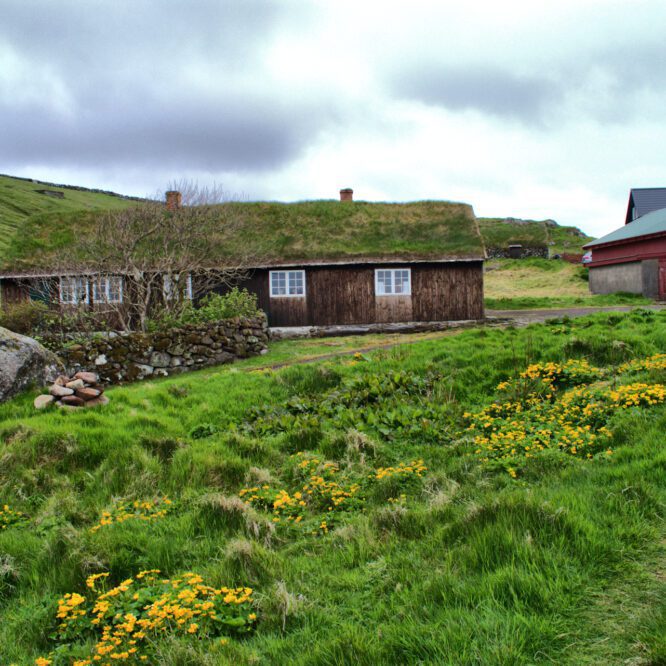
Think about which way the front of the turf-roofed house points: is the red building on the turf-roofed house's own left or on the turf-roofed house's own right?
on the turf-roofed house's own left

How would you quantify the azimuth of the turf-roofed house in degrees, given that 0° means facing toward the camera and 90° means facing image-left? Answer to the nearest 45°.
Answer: approximately 0°

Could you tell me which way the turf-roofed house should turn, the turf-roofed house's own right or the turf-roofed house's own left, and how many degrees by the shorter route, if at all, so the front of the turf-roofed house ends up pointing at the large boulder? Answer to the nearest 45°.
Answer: approximately 45° to the turf-roofed house's own right

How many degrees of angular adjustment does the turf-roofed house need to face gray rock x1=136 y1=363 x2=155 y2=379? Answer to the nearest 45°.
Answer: approximately 45° to its right
